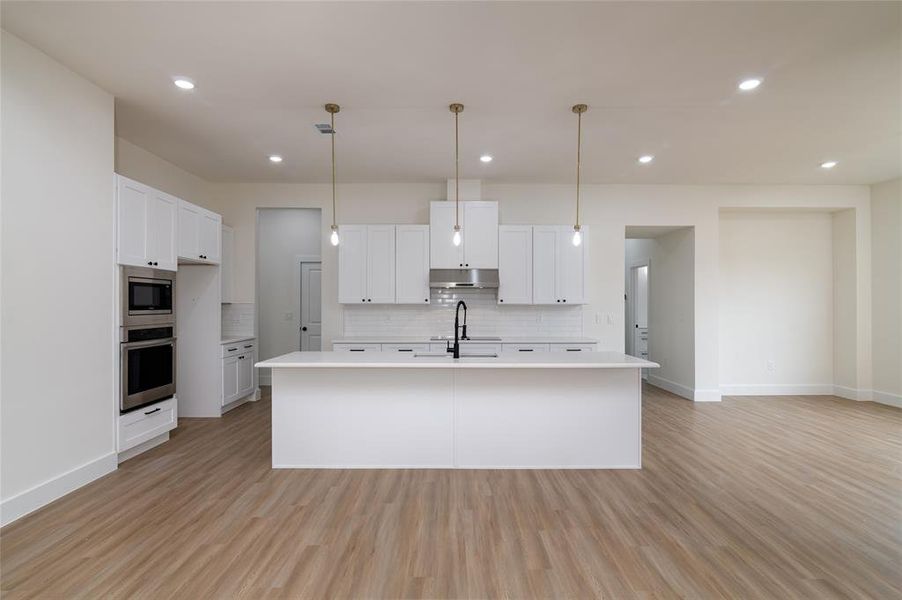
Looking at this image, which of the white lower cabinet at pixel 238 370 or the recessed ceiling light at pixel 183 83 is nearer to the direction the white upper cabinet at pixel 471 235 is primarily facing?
the recessed ceiling light

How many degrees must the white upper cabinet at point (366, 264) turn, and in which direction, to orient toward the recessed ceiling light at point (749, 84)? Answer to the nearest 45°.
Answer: approximately 45° to its left

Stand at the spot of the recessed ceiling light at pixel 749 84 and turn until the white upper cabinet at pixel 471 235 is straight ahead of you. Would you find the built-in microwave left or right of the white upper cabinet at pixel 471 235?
left

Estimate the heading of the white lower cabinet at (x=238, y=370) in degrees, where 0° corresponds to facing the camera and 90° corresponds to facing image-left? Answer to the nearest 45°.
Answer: approximately 315°

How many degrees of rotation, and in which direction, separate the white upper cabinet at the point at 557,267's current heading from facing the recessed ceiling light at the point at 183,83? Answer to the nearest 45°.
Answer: approximately 45° to its right

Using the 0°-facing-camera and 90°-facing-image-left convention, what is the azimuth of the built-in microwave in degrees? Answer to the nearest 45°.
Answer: approximately 315°

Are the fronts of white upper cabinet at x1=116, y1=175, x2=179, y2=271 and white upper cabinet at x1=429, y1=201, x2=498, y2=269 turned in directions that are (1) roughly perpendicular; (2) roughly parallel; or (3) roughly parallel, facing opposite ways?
roughly perpendicular

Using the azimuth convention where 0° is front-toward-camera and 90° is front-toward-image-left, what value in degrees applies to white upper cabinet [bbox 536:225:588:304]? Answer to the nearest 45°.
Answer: approximately 0°

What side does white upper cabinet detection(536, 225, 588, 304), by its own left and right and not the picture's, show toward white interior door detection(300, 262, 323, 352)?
right

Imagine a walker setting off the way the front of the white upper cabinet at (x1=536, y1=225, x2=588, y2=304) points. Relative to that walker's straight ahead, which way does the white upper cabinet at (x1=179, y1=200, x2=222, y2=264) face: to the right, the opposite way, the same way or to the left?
to the left
